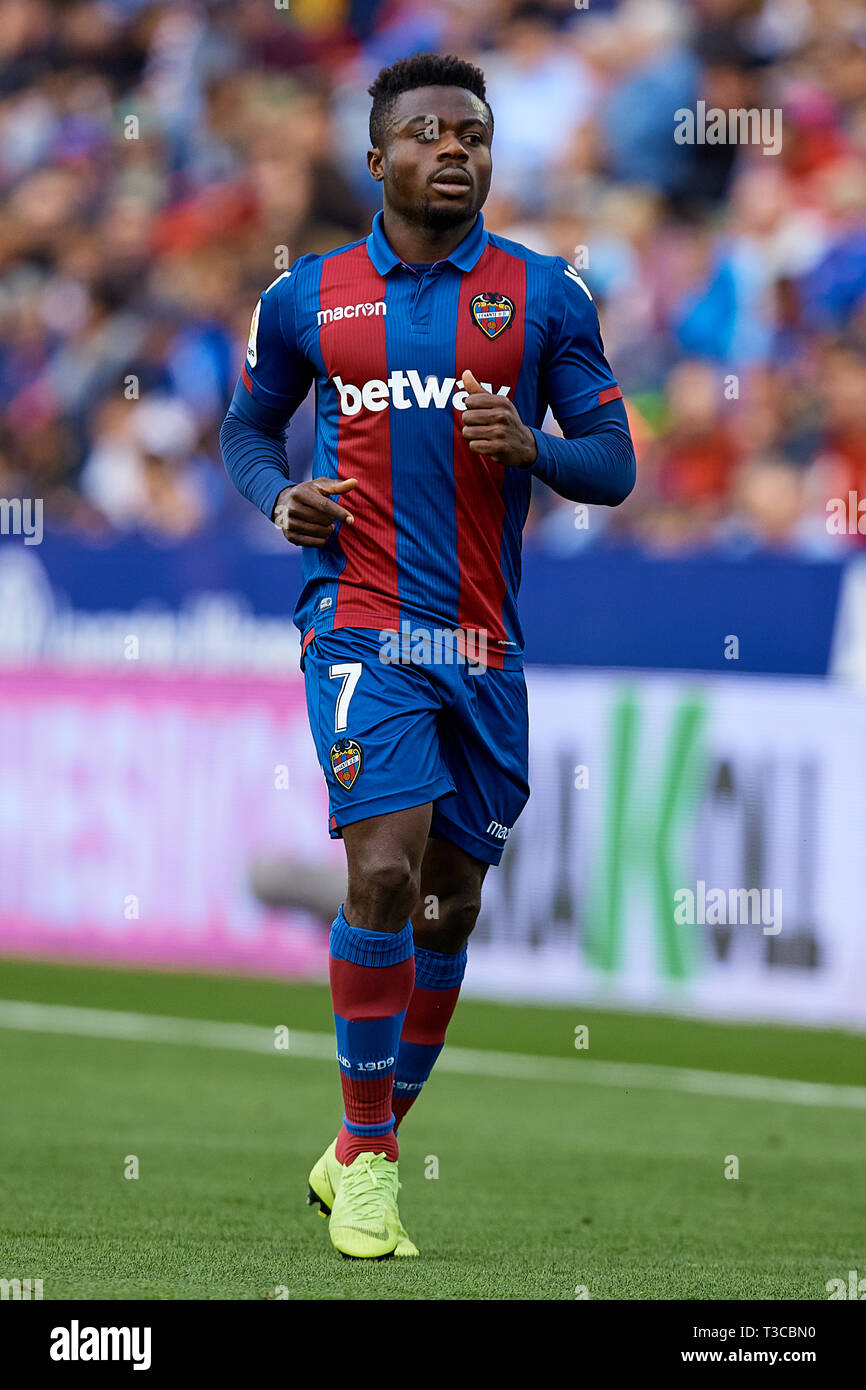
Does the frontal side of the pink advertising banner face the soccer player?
yes

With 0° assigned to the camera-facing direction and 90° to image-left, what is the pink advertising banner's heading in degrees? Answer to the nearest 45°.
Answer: approximately 0°

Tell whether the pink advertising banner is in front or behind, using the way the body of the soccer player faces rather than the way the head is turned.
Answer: behind

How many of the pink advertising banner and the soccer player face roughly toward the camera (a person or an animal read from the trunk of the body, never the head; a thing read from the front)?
2

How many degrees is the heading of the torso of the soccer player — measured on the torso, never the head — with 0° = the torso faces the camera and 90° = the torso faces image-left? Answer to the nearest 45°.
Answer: approximately 0°

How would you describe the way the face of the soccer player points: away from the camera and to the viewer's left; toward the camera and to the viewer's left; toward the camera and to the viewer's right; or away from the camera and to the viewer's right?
toward the camera and to the viewer's right
